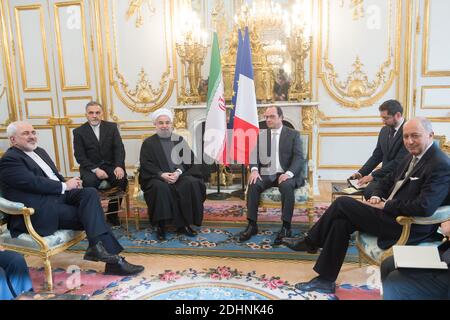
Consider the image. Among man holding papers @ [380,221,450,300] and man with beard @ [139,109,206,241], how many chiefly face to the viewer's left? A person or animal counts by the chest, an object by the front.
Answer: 1

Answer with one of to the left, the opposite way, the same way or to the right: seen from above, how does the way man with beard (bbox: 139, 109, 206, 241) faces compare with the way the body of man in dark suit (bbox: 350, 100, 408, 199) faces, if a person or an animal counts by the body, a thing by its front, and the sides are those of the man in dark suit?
to the left

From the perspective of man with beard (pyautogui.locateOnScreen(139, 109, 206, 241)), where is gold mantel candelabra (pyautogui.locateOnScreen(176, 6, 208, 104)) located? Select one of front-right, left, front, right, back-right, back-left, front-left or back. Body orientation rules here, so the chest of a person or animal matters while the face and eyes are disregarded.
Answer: back

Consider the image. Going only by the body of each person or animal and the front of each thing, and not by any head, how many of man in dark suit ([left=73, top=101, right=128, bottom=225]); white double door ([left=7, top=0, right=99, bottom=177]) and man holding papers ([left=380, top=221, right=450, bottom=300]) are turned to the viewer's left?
1

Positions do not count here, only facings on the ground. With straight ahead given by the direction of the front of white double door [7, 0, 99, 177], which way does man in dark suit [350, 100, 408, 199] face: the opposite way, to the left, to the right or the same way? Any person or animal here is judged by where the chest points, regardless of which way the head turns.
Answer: to the right

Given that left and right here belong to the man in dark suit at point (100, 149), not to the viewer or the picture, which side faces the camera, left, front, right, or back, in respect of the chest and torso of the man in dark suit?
front

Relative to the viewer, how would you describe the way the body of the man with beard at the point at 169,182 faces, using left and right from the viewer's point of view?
facing the viewer

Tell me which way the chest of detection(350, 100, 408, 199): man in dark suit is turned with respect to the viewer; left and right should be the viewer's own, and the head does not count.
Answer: facing the viewer and to the left of the viewer

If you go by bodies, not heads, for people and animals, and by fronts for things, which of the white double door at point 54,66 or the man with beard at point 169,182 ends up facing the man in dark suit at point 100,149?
the white double door

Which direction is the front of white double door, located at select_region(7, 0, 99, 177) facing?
toward the camera

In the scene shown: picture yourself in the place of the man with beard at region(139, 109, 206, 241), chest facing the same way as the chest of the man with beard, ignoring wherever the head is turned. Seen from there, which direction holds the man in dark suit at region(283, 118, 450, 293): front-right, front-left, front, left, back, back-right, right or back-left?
front-left

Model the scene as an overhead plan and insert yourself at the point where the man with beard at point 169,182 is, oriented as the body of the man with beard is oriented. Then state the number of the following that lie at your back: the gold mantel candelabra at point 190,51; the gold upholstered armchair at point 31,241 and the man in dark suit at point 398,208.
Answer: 1

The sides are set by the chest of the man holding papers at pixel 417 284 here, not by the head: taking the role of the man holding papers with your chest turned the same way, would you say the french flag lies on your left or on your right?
on your right

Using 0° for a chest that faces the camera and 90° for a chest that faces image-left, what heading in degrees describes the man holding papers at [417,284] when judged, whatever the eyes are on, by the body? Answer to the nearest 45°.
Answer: approximately 90°
